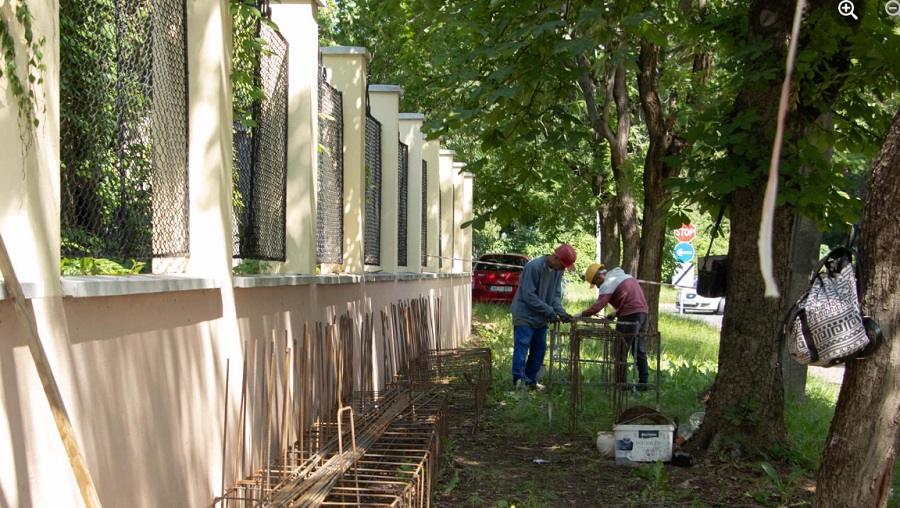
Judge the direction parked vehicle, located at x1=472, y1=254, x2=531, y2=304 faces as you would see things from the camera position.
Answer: facing away from the viewer

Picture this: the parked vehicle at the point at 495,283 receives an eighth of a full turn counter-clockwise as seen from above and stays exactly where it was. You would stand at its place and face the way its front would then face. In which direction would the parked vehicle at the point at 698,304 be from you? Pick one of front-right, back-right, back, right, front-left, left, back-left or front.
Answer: right

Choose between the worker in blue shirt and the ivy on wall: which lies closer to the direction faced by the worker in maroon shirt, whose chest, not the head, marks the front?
the worker in blue shirt

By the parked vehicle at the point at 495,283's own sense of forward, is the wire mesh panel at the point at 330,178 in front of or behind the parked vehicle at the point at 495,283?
behind

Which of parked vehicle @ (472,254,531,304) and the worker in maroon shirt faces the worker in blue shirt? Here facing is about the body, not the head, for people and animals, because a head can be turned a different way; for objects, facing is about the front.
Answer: the worker in maroon shirt

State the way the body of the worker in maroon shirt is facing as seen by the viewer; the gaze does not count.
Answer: to the viewer's left

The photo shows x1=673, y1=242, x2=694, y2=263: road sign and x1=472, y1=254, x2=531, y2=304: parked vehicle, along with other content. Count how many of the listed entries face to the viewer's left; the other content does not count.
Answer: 0

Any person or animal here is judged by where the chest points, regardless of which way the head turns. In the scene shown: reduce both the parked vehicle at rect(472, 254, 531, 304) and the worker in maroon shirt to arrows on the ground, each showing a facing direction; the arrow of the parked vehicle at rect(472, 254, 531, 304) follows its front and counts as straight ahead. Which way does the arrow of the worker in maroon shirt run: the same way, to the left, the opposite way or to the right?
to the left

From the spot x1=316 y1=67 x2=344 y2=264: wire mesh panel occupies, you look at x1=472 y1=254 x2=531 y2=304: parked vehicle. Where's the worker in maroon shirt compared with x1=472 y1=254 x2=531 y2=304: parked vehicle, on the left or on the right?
right

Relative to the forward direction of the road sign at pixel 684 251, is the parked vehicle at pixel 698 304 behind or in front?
behind

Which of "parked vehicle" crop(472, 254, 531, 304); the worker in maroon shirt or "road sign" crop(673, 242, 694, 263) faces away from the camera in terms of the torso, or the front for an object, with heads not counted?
the parked vehicle

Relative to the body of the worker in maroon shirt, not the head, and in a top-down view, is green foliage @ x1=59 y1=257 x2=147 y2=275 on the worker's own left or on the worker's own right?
on the worker's own left

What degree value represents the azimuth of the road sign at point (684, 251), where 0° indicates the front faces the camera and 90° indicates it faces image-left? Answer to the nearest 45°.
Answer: approximately 0°

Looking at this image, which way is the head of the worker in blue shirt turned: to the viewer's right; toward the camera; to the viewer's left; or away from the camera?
to the viewer's right

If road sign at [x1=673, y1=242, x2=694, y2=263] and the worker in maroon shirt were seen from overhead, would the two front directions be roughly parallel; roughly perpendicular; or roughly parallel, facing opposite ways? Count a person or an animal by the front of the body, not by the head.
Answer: roughly perpendicular

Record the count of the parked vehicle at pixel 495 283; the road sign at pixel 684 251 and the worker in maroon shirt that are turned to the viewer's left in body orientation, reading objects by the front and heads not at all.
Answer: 1
